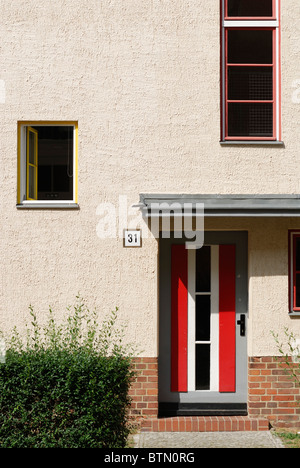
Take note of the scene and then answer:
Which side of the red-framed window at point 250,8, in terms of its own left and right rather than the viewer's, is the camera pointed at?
front

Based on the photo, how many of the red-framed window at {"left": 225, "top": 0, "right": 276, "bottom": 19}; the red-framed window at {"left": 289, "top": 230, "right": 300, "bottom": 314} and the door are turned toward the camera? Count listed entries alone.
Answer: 3

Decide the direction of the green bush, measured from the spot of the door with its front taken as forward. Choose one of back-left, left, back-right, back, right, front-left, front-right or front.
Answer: front-right

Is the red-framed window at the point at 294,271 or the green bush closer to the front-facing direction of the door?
the green bush

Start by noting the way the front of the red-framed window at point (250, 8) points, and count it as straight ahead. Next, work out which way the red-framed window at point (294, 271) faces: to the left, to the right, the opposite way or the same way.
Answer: the same way

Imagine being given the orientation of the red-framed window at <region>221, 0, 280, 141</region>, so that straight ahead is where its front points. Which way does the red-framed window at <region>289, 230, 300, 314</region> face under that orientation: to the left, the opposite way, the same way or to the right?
the same way

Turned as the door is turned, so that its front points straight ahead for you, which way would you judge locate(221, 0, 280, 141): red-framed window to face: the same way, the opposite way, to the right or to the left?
the same way

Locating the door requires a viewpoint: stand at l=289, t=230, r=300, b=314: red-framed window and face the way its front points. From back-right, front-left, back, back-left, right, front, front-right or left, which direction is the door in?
right

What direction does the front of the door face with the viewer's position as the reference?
facing the viewer

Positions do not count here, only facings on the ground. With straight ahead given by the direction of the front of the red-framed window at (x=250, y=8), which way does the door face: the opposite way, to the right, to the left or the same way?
the same way

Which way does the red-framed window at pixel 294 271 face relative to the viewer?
toward the camera

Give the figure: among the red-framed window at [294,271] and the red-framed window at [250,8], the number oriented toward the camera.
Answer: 2

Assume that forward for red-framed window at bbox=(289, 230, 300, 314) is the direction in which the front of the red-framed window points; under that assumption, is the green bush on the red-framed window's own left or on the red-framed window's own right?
on the red-framed window's own right
